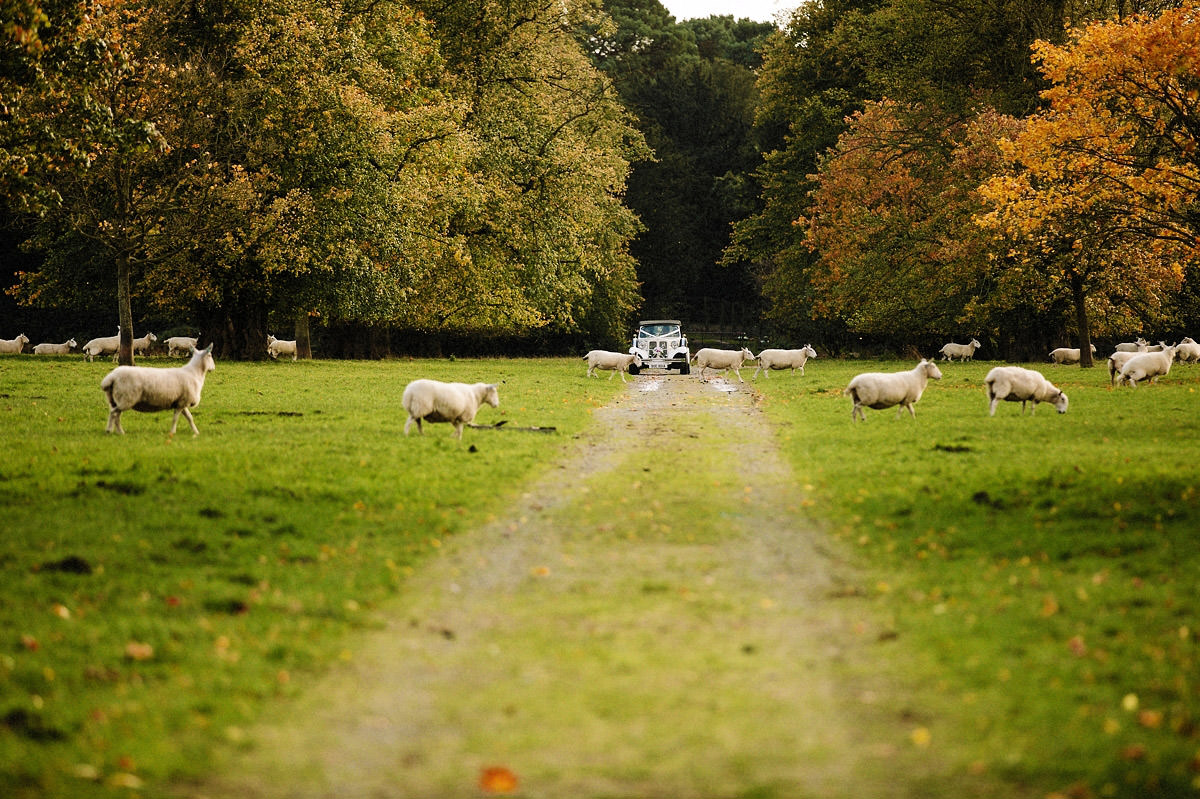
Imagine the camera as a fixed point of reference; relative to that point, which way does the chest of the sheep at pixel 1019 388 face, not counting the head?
to the viewer's right

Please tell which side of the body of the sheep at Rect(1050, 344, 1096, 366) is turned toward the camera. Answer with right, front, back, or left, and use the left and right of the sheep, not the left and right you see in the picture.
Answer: right

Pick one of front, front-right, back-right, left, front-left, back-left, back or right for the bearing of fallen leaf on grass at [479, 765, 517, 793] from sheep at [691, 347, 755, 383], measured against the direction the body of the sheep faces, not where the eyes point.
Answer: right

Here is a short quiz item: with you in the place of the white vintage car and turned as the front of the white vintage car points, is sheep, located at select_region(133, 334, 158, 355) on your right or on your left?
on your right

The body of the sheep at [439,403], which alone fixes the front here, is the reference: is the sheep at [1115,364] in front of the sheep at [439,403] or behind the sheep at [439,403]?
in front

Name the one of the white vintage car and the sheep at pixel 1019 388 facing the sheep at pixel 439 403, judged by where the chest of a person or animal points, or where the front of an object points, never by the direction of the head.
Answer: the white vintage car

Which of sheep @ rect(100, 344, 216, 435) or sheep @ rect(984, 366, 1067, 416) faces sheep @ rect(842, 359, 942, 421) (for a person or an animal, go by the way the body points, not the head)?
sheep @ rect(100, 344, 216, 435)

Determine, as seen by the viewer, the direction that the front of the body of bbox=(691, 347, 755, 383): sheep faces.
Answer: to the viewer's right

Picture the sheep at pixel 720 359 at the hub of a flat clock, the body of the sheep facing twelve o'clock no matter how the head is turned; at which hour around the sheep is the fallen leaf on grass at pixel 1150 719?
The fallen leaf on grass is roughly at 3 o'clock from the sheep.

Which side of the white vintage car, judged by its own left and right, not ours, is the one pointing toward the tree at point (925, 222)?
left

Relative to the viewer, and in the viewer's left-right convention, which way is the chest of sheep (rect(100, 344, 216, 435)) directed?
facing to the right of the viewer

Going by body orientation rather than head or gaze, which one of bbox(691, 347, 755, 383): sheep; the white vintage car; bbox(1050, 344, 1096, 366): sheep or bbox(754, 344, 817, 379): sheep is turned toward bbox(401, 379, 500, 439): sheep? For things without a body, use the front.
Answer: the white vintage car
